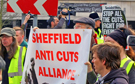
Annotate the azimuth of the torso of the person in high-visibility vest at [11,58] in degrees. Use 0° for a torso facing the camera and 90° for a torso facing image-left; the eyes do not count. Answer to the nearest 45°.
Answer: approximately 45°

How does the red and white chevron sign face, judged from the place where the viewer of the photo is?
facing the viewer

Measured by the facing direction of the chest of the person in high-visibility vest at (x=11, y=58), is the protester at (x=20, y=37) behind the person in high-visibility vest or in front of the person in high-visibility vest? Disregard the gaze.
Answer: behind

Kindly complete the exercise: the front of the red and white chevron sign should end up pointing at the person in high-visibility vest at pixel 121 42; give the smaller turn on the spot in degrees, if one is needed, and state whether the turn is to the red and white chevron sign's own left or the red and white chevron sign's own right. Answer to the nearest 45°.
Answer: approximately 45° to the red and white chevron sign's own left

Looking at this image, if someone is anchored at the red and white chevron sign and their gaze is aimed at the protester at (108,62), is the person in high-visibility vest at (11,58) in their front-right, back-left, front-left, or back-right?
front-right

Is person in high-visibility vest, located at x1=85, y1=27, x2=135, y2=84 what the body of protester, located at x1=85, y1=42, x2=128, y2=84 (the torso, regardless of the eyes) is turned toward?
no

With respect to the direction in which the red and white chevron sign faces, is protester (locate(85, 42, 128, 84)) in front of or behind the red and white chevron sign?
in front

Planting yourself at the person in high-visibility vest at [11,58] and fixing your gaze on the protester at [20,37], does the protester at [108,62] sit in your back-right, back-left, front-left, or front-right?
back-right

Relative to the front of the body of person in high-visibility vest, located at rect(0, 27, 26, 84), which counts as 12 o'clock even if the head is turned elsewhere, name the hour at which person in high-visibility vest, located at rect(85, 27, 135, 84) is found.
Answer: person in high-visibility vest, located at rect(85, 27, 135, 84) is roughly at 9 o'clock from person in high-visibility vest, located at rect(0, 27, 26, 84).

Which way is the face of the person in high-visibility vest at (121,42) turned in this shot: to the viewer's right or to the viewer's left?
to the viewer's left

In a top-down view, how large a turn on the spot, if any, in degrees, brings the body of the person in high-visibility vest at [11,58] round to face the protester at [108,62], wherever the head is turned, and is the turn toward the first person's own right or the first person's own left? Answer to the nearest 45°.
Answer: approximately 90° to the first person's own left
